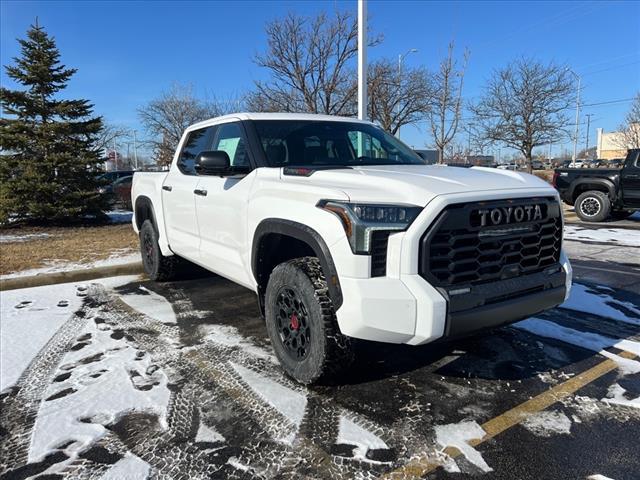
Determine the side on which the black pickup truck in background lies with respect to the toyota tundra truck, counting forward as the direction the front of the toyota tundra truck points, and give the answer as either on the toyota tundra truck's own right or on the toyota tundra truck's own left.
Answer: on the toyota tundra truck's own left

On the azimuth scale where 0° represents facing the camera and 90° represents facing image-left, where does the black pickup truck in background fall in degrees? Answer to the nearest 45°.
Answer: approximately 270°

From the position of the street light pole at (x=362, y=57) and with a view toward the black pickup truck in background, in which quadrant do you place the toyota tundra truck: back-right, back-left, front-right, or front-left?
back-right

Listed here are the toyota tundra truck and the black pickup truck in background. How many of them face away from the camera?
0

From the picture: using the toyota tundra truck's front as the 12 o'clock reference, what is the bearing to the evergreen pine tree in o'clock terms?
The evergreen pine tree is roughly at 6 o'clock from the toyota tundra truck.

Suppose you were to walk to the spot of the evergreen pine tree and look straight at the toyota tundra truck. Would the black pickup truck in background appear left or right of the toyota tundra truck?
left

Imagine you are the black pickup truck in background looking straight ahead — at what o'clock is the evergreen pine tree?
The evergreen pine tree is roughly at 5 o'clock from the black pickup truck in background.

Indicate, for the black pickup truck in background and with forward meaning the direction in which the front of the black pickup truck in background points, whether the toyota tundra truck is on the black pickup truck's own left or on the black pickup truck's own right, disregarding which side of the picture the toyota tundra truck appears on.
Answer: on the black pickup truck's own right

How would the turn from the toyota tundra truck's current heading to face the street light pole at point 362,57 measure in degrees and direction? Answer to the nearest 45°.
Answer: approximately 135° to its left
